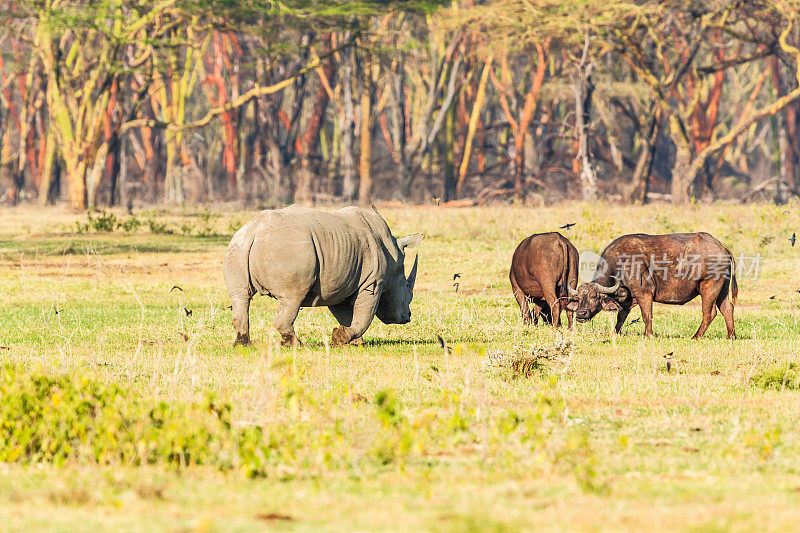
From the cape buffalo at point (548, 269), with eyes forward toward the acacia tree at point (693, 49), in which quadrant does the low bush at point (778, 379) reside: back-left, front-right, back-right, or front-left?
back-right

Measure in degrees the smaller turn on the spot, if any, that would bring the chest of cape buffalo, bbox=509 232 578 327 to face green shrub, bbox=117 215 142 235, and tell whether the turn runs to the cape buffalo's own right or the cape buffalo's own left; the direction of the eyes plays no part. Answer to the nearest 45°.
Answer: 0° — it already faces it

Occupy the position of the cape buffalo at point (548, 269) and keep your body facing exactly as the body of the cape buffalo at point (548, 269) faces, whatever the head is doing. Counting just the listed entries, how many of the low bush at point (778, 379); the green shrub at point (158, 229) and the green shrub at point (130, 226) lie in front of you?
2

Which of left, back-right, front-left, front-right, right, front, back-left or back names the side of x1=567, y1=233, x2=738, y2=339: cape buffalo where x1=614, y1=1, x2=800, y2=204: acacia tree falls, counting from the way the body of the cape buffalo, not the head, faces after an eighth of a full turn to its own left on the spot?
back-right

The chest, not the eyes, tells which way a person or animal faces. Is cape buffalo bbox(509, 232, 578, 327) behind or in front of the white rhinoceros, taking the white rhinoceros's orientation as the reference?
in front

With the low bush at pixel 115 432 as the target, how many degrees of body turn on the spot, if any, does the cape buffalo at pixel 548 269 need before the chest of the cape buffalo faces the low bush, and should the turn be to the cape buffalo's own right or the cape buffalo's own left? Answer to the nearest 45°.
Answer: approximately 135° to the cape buffalo's own left

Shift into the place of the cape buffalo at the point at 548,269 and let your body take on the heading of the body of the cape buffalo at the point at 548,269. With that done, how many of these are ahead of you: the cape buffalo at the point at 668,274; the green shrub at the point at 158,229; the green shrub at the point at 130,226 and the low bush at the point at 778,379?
2

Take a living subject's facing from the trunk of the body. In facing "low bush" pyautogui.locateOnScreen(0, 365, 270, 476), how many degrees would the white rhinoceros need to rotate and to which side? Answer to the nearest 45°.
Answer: approximately 135° to its right

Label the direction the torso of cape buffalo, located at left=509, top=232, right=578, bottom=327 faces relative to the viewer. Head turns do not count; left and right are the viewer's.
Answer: facing away from the viewer and to the left of the viewer

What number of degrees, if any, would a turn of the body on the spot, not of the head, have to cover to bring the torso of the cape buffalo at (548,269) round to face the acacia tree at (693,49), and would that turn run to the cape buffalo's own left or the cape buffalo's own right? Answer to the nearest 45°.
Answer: approximately 45° to the cape buffalo's own right

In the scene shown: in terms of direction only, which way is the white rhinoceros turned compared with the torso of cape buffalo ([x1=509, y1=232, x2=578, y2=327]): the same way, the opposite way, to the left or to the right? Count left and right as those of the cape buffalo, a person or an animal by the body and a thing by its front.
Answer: to the right

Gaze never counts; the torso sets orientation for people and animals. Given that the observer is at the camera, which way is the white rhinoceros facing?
facing away from the viewer and to the right of the viewer

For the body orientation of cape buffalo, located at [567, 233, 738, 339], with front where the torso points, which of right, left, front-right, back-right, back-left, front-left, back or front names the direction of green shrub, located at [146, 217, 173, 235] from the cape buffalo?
front-right

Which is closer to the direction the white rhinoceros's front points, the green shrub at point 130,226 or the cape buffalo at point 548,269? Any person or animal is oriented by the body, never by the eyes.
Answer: the cape buffalo

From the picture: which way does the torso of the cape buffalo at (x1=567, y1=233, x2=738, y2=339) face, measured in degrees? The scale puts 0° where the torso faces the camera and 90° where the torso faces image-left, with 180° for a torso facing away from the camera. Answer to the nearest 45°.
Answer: approximately 90°

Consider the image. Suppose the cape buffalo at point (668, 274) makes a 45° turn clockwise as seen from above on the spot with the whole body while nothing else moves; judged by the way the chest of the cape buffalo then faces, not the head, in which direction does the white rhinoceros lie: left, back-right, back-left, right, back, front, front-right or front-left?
left
